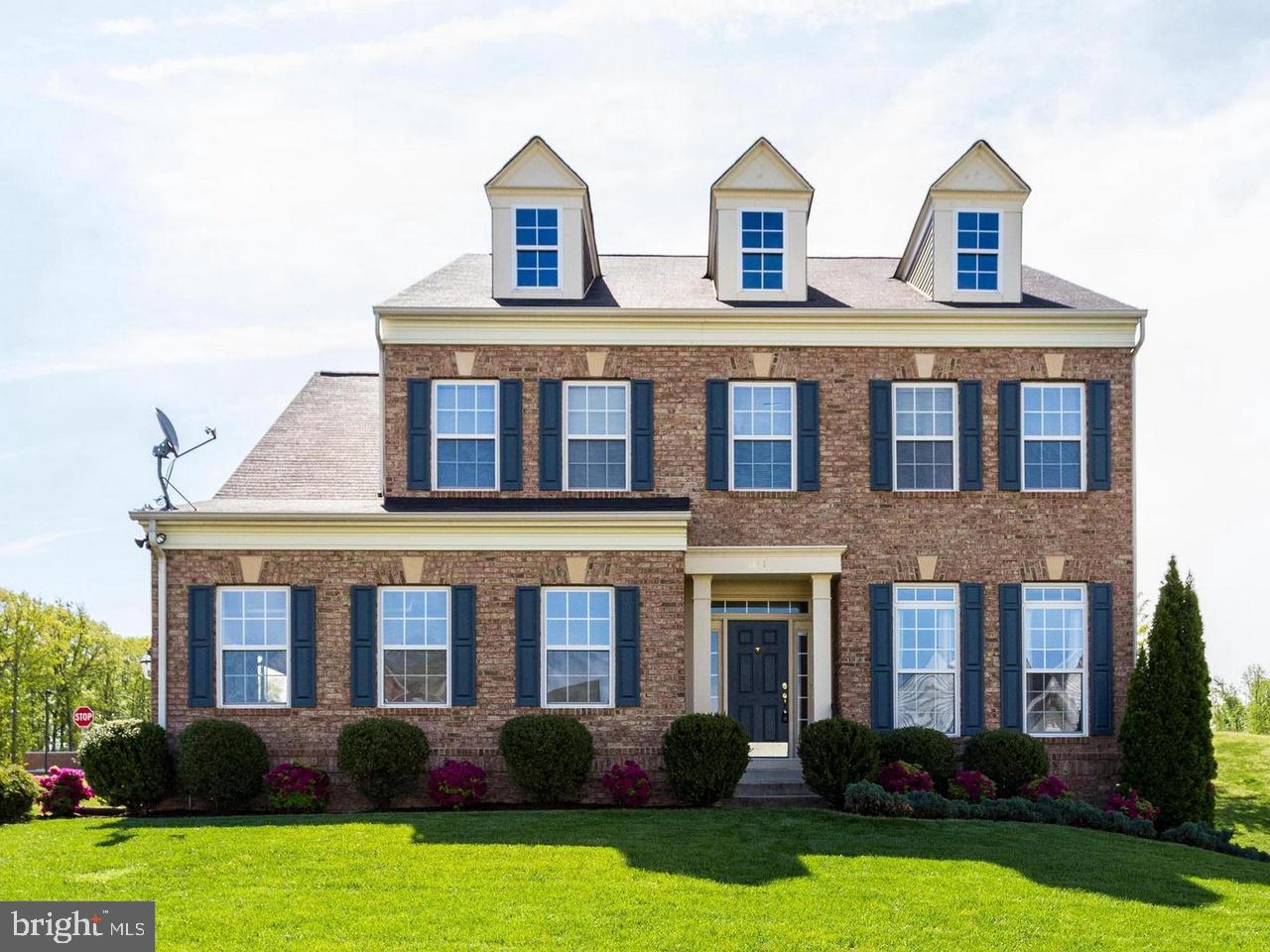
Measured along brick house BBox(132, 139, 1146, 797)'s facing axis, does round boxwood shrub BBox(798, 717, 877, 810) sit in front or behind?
in front

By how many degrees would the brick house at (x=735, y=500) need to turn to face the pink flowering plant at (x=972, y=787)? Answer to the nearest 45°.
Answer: approximately 45° to its left

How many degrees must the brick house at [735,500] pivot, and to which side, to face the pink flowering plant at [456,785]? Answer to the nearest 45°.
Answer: approximately 45° to its right

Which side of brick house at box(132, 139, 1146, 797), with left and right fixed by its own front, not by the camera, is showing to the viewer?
front

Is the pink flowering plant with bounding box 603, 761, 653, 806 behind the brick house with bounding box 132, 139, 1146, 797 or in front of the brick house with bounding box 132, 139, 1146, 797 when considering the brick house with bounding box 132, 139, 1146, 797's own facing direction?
in front

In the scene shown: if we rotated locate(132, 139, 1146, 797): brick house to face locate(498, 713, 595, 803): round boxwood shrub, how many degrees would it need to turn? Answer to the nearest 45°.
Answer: approximately 45° to its right

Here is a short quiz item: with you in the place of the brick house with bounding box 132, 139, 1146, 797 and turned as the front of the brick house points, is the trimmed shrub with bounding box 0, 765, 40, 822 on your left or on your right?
on your right

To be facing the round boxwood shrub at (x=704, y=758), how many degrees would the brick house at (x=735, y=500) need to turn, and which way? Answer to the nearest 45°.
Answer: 0° — it already faces it
